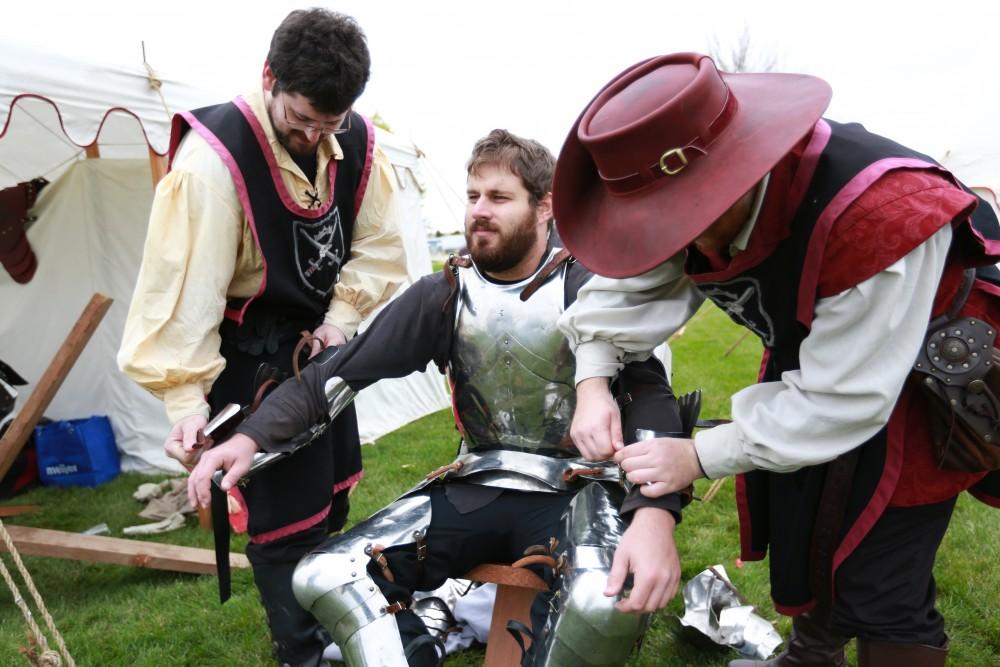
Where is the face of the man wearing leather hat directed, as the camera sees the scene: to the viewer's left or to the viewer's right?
to the viewer's left

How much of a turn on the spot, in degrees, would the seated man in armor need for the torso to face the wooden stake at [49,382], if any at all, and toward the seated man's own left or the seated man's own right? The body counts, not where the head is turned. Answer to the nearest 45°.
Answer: approximately 135° to the seated man's own right

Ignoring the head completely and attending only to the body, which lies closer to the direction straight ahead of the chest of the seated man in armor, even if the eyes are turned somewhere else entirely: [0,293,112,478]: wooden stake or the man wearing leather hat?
the man wearing leather hat

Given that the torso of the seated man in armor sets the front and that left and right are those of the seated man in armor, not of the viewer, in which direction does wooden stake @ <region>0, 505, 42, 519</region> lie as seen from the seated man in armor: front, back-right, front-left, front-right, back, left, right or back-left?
back-right

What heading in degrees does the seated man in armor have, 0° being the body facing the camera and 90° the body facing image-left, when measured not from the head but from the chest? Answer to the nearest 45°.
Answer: approximately 0°

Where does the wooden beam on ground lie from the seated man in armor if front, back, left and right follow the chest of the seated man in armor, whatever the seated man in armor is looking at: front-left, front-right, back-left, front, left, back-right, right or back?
back-right

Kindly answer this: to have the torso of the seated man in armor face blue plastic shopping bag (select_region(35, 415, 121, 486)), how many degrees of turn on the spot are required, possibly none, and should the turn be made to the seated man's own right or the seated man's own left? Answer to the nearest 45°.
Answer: approximately 135° to the seated man's own right

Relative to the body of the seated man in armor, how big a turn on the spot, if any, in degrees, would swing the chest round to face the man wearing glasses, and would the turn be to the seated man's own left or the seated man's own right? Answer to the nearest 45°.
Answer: approximately 135° to the seated man's own right

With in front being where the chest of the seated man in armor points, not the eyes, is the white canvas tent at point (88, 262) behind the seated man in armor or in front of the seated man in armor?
behind
